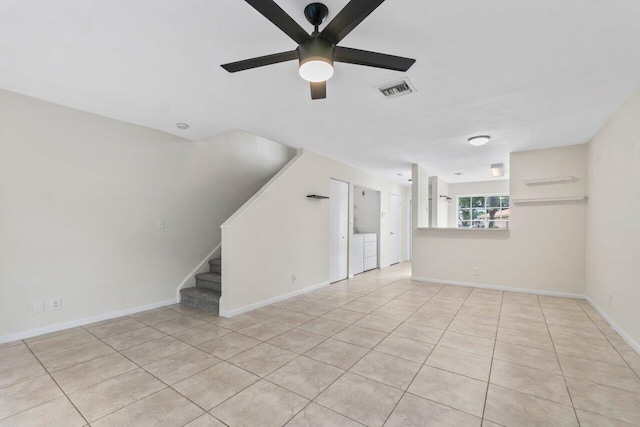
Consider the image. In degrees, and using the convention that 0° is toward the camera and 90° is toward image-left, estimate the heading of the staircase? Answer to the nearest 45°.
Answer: approximately 45°

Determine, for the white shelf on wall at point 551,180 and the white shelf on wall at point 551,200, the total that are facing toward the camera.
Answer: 2

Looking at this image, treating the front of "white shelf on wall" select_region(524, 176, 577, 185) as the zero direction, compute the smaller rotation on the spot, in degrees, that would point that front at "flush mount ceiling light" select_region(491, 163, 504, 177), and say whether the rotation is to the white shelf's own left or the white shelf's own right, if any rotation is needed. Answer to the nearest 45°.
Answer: approximately 135° to the white shelf's own right

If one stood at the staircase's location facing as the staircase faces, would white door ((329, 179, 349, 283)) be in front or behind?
behind

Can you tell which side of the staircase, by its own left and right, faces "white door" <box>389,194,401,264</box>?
back

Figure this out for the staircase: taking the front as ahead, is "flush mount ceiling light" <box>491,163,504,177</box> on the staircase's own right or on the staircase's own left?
on the staircase's own left

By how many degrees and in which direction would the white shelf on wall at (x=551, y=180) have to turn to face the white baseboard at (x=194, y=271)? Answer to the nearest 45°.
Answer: approximately 45° to its right

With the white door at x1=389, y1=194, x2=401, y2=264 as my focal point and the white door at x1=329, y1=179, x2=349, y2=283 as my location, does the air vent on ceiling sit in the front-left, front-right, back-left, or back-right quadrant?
back-right

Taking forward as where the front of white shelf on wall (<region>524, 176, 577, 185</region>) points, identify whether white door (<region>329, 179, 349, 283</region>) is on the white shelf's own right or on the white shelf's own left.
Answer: on the white shelf's own right

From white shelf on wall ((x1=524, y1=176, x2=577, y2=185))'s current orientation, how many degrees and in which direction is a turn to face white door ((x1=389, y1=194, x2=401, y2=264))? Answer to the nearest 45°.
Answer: approximately 135° to its right

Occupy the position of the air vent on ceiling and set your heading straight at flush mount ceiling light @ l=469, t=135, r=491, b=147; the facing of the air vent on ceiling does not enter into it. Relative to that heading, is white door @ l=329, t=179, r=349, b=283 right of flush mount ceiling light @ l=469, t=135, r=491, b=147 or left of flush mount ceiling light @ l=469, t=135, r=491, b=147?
left
